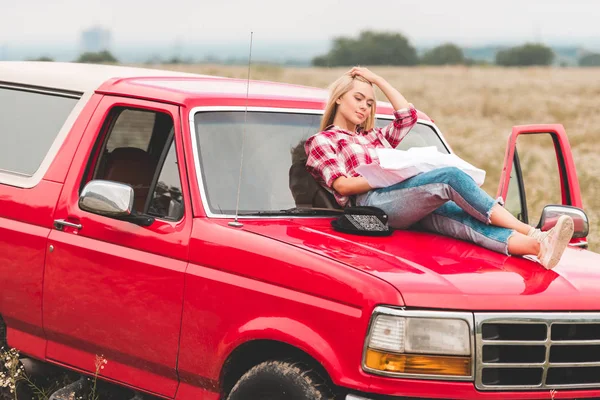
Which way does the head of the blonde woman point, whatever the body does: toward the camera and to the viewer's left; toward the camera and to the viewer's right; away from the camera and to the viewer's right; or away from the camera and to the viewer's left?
toward the camera and to the viewer's right
